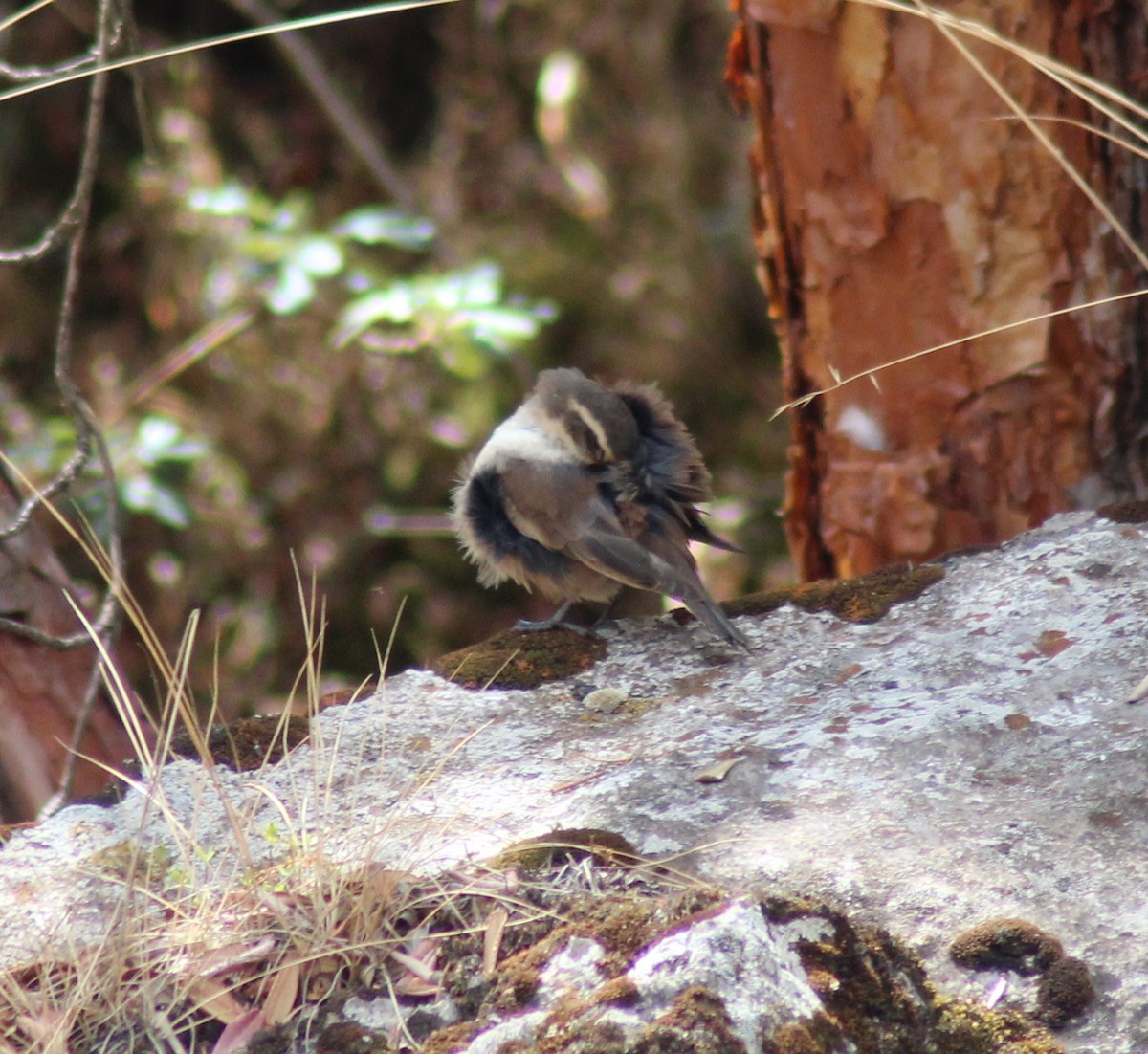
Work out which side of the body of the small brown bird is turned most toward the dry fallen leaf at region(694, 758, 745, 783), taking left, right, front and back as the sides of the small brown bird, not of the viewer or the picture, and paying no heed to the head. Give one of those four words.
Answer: left

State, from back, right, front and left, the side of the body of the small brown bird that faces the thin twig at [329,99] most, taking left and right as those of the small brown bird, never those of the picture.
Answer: right

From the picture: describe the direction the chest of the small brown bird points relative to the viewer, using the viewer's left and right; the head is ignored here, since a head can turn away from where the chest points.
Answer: facing to the left of the viewer

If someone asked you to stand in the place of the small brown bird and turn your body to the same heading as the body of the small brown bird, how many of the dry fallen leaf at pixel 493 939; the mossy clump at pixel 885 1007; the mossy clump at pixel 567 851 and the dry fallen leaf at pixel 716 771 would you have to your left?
4

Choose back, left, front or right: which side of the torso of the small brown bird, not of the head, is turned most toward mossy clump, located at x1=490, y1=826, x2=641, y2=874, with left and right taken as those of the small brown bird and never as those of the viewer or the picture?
left

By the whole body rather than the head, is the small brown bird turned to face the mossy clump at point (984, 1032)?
no

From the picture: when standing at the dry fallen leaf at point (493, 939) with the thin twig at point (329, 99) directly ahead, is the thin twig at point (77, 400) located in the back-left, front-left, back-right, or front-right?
front-left
